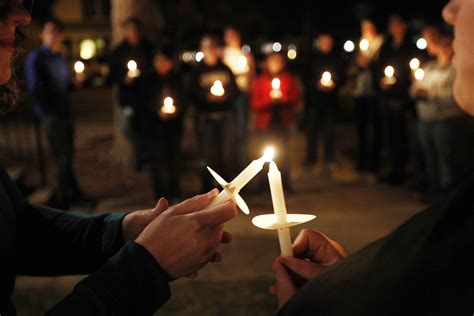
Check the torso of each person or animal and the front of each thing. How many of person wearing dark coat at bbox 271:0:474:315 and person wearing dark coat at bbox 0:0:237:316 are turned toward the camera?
0

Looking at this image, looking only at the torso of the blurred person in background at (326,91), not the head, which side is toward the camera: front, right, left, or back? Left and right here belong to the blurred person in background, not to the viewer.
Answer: front

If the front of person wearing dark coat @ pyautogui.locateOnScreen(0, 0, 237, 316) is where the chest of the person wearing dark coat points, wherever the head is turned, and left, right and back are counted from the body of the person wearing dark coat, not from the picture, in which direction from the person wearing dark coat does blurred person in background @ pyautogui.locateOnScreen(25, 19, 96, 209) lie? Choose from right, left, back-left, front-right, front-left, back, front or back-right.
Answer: left

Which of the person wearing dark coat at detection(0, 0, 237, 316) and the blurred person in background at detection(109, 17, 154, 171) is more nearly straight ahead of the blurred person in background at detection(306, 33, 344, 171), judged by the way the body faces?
the person wearing dark coat

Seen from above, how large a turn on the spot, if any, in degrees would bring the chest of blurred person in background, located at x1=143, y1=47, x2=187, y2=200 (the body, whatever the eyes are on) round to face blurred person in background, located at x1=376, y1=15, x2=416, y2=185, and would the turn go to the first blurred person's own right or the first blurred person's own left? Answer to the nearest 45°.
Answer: approximately 90° to the first blurred person's own left

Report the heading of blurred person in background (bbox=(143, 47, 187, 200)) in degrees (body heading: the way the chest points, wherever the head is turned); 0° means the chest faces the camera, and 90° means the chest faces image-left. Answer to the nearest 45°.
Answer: approximately 0°

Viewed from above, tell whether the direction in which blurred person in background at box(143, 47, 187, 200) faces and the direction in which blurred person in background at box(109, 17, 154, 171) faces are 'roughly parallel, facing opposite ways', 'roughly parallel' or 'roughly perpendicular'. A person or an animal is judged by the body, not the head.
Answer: roughly parallel

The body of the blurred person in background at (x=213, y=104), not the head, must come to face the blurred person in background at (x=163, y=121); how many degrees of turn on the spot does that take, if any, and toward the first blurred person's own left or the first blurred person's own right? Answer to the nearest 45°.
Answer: approximately 90° to the first blurred person's own right

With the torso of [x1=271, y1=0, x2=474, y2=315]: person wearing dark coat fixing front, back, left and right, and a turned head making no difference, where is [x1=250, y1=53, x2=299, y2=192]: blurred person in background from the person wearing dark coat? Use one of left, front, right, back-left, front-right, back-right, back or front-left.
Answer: right

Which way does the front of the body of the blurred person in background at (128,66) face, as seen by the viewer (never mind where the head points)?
toward the camera

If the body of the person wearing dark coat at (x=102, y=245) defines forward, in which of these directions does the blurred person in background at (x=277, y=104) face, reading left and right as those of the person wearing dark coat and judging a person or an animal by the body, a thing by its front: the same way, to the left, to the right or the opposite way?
to the right

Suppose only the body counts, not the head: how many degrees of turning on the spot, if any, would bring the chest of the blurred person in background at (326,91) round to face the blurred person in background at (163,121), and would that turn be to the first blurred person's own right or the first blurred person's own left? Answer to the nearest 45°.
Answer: approximately 45° to the first blurred person's own right

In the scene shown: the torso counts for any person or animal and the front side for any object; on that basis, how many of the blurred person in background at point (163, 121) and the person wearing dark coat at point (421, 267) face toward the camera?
1

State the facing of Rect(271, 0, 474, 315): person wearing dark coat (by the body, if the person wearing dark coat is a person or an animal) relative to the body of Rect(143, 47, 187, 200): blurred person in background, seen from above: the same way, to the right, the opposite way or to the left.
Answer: to the right

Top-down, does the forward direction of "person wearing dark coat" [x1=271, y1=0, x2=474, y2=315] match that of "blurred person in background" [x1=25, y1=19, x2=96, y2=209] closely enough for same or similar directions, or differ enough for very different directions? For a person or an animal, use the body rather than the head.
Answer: very different directions

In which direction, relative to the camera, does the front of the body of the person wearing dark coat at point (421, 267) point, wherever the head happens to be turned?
to the viewer's left

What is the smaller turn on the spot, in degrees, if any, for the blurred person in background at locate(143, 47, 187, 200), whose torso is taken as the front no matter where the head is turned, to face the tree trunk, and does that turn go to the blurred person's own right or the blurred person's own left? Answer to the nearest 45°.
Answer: approximately 180°

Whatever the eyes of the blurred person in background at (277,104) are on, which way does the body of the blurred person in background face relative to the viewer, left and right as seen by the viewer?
facing the viewer

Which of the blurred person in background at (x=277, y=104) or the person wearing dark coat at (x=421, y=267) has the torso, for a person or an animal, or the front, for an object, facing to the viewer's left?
the person wearing dark coat

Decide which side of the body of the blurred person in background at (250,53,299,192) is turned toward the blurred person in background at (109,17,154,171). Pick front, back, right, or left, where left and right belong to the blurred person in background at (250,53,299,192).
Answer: right

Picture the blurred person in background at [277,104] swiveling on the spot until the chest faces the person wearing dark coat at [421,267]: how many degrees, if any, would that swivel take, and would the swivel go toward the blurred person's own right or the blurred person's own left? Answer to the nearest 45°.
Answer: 0° — they already face them
